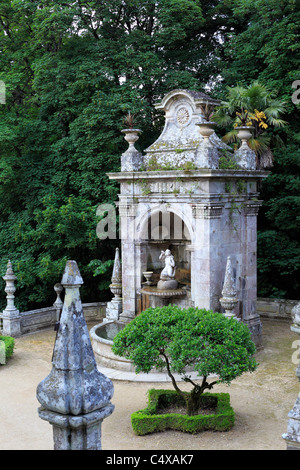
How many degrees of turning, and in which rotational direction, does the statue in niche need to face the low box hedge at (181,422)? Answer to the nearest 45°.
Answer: approximately 45° to its left

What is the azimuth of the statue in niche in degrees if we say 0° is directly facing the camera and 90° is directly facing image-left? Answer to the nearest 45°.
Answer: approximately 45°

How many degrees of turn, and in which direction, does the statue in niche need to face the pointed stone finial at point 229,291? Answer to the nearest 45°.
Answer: approximately 90° to its left

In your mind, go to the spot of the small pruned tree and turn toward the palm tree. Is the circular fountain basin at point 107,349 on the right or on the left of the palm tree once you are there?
left

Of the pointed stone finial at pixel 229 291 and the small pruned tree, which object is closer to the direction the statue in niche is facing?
the small pruned tree
